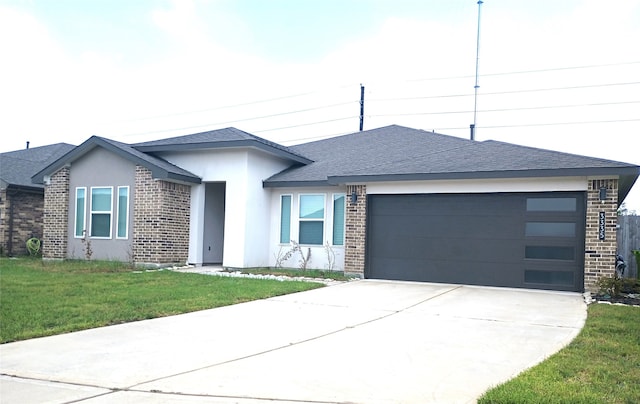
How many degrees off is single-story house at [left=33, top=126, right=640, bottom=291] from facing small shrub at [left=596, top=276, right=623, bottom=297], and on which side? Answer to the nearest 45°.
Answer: approximately 90° to its left

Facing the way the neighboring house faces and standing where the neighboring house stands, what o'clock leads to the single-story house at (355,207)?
The single-story house is roughly at 9 o'clock from the neighboring house.

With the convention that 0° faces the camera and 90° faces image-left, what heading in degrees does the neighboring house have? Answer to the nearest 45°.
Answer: approximately 45°

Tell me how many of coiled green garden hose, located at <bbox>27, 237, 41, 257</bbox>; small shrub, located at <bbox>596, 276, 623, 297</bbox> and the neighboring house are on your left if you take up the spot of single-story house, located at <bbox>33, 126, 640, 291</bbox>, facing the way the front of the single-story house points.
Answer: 1

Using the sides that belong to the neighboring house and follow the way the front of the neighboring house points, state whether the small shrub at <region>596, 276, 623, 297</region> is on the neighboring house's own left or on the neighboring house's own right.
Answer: on the neighboring house's own left

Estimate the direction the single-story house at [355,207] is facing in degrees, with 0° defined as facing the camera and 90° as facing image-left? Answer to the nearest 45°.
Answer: approximately 45°
